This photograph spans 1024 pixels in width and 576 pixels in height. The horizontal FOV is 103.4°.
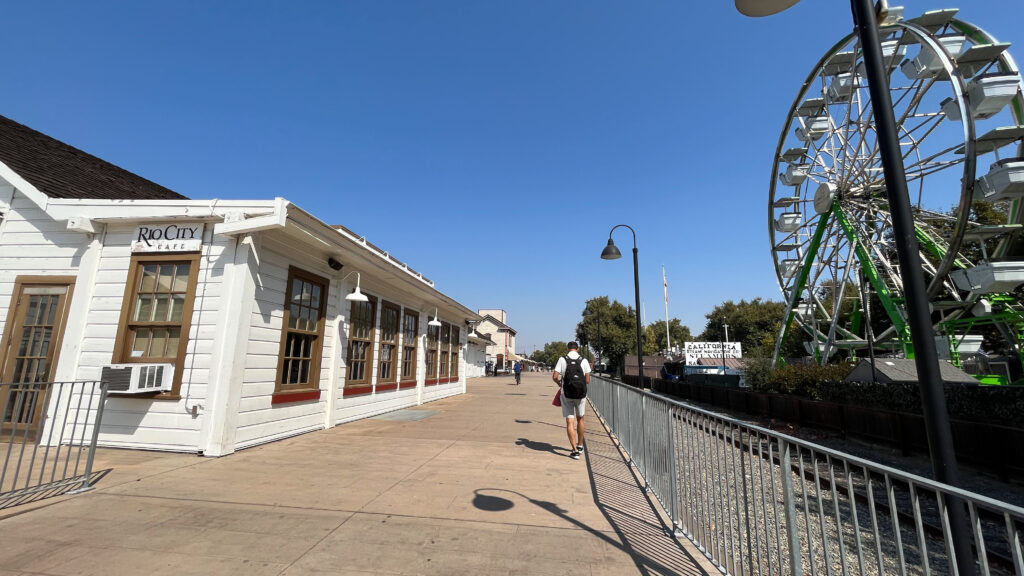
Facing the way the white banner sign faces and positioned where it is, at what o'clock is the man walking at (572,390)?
The man walking is roughly at 12 o'clock from the white banner sign.

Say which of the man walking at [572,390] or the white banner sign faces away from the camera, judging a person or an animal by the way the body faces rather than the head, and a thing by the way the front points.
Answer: the man walking

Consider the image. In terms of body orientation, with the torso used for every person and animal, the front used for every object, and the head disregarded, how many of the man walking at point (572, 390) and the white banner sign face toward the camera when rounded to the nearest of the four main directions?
1

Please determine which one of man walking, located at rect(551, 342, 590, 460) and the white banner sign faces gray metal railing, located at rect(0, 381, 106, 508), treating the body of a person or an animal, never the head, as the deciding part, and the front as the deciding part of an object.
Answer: the white banner sign

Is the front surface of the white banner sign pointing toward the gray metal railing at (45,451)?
yes

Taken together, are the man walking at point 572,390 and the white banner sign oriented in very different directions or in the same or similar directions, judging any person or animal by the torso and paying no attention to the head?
very different directions

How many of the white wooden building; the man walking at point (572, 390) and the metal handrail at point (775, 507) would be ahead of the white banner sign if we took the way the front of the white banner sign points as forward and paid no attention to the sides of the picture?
3

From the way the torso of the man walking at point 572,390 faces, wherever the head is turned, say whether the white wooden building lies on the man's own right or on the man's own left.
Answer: on the man's own left

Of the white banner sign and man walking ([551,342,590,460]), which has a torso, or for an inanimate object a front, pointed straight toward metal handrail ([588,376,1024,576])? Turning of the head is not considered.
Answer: the white banner sign

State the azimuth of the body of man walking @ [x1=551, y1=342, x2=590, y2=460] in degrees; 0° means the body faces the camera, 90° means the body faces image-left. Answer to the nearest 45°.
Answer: approximately 180°

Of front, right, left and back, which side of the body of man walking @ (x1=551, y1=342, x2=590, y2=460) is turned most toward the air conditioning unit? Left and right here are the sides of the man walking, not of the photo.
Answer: left
